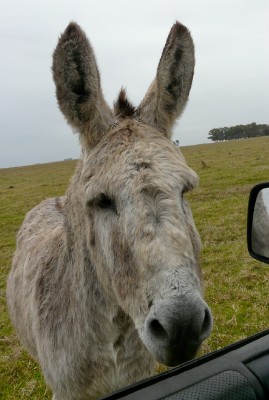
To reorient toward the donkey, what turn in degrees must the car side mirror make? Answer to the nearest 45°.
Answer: approximately 90° to its right

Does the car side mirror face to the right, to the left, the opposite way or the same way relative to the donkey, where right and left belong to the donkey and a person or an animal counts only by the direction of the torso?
to the right

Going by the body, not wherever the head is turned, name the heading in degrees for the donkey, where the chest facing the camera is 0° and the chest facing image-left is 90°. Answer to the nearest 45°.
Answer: approximately 315°

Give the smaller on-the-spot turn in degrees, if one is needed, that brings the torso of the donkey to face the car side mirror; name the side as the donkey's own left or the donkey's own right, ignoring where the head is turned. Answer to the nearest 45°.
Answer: approximately 45° to the donkey's own left
